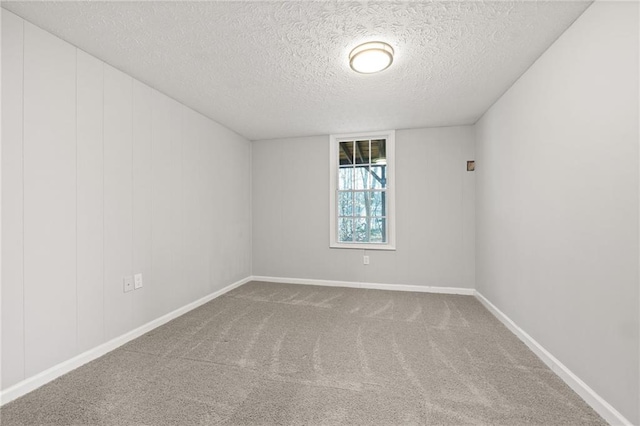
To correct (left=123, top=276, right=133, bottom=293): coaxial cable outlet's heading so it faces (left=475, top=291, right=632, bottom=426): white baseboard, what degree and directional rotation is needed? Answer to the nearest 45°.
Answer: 0° — it already faces it

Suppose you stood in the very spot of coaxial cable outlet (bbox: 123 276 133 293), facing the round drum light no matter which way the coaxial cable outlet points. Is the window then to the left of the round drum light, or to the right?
left

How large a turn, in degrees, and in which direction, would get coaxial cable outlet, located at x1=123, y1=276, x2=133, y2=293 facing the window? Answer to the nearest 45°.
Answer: approximately 45° to its left

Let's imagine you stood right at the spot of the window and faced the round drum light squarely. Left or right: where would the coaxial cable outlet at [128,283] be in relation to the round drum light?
right

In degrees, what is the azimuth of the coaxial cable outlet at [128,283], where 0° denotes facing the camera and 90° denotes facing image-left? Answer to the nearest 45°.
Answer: approximately 315°

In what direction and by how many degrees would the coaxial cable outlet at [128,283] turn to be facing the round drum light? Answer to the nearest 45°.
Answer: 0° — it already faces it

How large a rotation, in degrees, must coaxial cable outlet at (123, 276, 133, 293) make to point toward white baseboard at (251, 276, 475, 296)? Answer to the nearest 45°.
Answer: approximately 45° to its left
